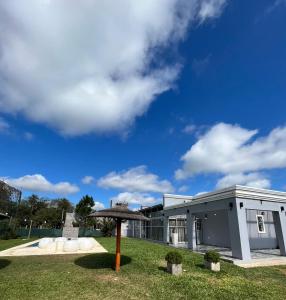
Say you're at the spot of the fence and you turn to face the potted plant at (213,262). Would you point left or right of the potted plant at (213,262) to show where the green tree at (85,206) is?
left

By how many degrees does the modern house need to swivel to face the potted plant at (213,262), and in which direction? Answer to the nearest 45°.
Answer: approximately 45° to its left

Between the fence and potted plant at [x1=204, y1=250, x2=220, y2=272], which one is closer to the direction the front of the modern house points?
the potted plant

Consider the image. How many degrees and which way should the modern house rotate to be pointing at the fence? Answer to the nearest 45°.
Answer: approximately 90° to its right

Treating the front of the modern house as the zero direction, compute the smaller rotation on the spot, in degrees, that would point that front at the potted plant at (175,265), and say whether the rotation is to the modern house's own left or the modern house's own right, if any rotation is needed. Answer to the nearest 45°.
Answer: approximately 45° to the modern house's own left

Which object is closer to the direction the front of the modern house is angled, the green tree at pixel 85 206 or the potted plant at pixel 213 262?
the potted plant

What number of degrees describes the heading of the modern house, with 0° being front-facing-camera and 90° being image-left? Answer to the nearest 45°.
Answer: approximately 45°

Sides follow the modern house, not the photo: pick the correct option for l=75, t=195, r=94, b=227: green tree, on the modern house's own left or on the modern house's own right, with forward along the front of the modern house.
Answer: on the modern house's own right
